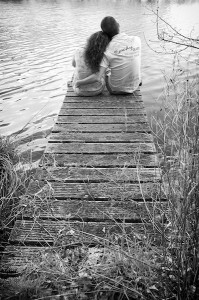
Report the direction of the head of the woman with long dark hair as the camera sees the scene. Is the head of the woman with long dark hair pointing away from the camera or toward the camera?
away from the camera

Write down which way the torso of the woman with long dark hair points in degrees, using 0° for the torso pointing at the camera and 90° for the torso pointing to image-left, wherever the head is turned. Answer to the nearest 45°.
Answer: approximately 180°

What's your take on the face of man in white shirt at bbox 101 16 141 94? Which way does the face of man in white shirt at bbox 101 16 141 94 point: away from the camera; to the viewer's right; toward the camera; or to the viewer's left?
away from the camera
